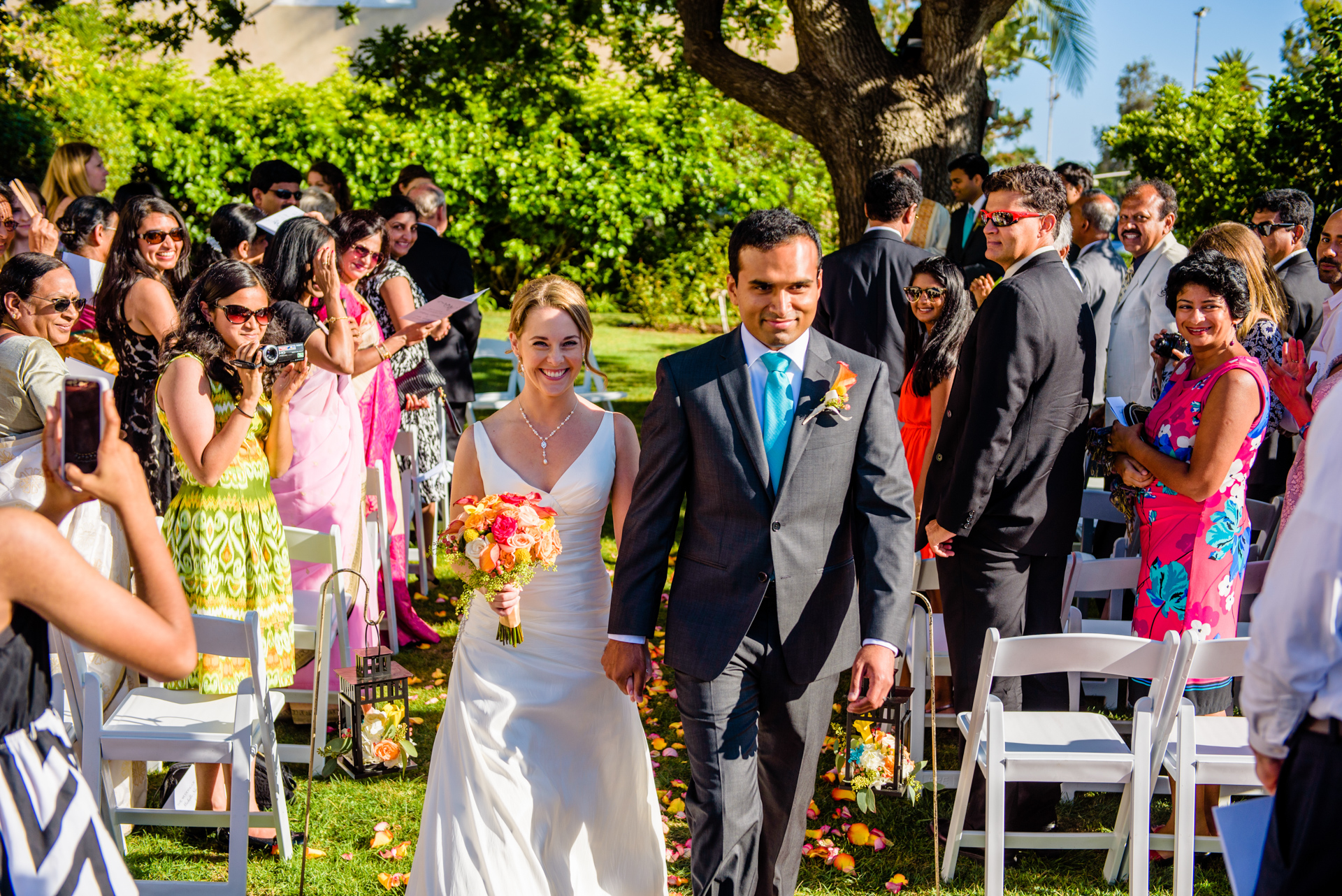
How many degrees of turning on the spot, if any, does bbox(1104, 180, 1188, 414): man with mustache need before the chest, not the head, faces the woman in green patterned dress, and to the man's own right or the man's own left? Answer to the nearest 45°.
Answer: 0° — they already face them

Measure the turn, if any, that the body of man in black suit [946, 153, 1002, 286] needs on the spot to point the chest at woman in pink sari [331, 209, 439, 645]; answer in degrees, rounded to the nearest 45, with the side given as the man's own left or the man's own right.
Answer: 0° — they already face them

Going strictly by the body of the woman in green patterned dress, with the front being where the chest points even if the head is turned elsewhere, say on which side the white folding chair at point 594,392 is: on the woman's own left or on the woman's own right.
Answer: on the woman's own left

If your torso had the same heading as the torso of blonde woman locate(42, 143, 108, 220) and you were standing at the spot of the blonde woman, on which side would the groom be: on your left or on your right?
on your right

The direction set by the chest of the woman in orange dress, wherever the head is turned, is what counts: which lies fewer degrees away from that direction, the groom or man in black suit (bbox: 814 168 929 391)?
the groom

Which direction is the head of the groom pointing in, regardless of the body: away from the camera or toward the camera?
toward the camera

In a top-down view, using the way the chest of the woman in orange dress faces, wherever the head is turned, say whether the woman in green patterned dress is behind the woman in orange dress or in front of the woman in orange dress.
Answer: in front

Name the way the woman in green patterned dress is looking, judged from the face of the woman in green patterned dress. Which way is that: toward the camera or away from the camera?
toward the camera

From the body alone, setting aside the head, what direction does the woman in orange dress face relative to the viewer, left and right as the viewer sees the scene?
facing the viewer and to the left of the viewer

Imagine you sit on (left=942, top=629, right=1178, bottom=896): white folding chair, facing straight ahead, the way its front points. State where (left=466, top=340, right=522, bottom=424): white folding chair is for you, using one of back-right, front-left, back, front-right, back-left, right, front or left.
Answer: front-left

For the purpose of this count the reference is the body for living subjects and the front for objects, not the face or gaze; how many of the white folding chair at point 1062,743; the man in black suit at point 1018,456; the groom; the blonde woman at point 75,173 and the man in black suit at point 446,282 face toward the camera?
1

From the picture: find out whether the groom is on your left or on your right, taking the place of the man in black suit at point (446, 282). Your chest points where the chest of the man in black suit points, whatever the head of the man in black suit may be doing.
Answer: on your right

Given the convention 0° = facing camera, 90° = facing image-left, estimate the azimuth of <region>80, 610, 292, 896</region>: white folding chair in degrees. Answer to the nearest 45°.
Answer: approximately 180°

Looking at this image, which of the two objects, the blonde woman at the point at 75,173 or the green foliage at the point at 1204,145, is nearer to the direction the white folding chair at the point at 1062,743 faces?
the green foliage

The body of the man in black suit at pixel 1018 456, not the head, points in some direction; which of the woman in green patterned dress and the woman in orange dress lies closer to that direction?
the woman in green patterned dress

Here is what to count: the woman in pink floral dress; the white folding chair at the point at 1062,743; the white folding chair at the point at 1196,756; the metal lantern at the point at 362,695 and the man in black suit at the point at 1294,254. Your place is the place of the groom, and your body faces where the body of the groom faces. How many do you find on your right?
1

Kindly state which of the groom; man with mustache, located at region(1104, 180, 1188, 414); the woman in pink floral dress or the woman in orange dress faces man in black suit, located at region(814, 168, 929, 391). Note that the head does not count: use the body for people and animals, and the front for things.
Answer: the man with mustache

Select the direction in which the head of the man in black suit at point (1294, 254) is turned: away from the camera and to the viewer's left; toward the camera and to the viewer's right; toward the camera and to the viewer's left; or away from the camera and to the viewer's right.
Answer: toward the camera and to the viewer's left

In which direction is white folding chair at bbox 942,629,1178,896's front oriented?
away from the camera
